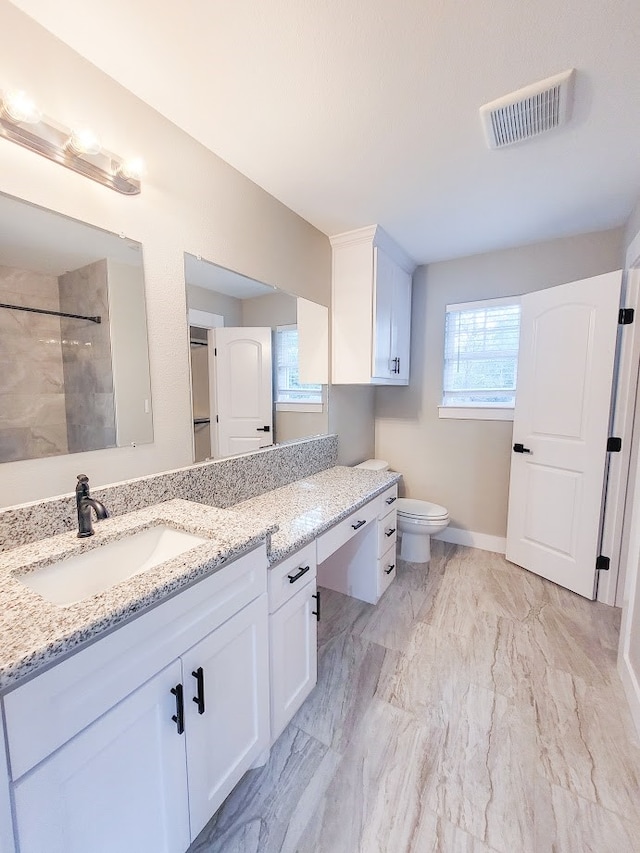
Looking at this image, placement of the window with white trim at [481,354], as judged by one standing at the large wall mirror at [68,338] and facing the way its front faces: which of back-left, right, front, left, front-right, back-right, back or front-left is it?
front-left

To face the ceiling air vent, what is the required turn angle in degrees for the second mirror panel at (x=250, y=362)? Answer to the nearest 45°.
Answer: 0° — it already faces it

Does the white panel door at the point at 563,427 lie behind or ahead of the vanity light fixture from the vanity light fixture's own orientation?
ahead

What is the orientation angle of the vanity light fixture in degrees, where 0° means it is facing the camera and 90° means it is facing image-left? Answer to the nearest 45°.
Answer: approximately 315°

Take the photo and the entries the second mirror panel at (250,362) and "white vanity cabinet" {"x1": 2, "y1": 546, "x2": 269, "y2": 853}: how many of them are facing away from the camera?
0

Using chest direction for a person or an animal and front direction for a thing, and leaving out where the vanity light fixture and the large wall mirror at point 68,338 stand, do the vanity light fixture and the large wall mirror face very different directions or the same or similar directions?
same or similar directions

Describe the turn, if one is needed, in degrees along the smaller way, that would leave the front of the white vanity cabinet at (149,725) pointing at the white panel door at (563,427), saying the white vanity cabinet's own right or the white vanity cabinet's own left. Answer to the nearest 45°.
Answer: approximately 45° to the white vanity cabinet's own left

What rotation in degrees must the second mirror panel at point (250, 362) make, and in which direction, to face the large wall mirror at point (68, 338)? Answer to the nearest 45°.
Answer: approximately 90° to its right

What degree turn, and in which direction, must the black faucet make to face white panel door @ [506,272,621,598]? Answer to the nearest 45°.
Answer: approximately 45° to its left

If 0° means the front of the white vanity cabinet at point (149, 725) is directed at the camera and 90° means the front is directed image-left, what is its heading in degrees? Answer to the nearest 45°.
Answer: approximately 315°

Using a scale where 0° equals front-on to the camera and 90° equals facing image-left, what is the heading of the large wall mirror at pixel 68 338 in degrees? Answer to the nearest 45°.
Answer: approximately 315°

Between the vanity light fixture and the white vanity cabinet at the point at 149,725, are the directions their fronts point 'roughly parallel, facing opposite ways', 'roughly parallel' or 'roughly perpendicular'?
roughly parallel

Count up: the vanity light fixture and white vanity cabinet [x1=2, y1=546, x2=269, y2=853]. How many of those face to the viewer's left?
0

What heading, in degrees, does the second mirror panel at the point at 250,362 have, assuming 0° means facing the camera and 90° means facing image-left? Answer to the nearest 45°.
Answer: approximately 315°

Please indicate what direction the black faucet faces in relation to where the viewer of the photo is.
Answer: facing the viewer and to the right of the viewer

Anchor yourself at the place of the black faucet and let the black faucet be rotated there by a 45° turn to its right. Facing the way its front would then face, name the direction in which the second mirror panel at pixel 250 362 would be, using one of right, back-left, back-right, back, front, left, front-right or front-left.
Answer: back-left

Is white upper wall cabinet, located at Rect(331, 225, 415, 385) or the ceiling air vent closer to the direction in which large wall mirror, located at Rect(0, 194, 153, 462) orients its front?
the ceiling air vent
